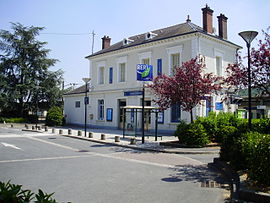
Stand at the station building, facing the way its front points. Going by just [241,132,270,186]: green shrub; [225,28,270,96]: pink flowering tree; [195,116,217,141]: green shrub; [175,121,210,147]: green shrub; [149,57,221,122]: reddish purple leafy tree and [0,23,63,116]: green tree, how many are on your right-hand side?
1

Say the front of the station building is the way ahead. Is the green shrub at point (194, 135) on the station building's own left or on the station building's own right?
on the station building's own left

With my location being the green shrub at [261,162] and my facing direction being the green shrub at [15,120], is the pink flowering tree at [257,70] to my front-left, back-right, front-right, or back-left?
front-right

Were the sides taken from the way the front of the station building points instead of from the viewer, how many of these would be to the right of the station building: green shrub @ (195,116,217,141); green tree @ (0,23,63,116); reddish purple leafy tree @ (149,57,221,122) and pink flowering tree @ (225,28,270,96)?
1

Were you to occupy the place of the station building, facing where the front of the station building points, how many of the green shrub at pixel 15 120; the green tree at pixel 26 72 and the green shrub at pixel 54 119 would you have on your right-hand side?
3

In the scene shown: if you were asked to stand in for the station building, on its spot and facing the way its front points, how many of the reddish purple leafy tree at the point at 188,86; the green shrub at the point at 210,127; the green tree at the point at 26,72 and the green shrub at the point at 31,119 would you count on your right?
2

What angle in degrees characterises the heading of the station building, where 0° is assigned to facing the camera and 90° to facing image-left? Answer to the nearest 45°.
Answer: approximately 45°

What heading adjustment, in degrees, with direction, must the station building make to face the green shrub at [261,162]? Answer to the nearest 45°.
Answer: approximately 45° to its left

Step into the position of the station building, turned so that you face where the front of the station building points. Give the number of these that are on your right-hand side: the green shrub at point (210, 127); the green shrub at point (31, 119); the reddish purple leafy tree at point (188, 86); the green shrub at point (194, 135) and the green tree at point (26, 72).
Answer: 2

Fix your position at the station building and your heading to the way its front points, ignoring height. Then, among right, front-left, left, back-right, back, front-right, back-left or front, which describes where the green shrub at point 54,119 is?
right

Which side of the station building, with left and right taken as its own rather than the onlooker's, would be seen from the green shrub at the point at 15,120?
right

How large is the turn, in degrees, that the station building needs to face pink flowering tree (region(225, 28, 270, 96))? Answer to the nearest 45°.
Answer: approximately 45° to its left

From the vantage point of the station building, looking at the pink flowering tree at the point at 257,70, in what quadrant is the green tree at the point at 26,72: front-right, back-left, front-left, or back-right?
back-right

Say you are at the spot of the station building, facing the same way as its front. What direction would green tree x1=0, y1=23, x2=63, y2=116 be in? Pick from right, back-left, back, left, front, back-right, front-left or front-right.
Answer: right
